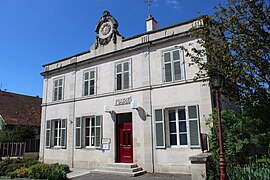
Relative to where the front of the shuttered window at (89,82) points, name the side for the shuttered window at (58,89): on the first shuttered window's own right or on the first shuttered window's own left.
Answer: on the first shuttered window's own right

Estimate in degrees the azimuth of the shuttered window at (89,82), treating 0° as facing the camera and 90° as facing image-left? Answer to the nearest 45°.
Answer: approximately 45°

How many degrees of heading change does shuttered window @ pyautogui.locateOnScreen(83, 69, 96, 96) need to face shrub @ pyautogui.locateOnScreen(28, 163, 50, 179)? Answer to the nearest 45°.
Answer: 0° — it already faces it

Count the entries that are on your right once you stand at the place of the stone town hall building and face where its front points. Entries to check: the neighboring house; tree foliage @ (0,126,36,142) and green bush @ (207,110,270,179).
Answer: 2

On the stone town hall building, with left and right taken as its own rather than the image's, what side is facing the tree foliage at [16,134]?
right

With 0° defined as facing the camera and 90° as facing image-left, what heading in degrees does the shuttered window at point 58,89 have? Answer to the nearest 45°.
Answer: approximately 45°

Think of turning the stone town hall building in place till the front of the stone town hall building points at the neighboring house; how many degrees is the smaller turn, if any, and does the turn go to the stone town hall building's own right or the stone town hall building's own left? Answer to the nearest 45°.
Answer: approximately 90° to the stone town hall building's own right

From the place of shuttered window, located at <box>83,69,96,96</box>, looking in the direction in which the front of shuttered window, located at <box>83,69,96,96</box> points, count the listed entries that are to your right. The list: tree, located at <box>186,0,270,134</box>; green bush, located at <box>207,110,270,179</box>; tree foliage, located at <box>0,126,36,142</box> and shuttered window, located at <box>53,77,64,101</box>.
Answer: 2
